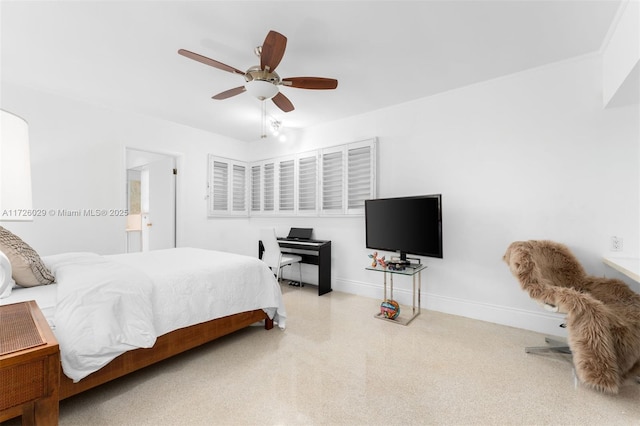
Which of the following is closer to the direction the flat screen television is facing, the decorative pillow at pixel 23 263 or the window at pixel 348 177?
the decorative pillow

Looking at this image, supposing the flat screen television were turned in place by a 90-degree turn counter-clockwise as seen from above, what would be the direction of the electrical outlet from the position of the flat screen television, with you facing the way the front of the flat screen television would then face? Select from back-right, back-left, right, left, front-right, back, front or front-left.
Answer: front-left

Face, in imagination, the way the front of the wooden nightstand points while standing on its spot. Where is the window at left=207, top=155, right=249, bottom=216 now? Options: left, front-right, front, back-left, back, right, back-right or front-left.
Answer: front-left

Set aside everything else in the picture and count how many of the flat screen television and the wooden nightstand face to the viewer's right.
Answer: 1

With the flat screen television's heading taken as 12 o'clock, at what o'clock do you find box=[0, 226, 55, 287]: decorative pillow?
The decorative pillow is roughly at 12 o'clock from the flat screen television.

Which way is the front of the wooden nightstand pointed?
to the viewer's right
